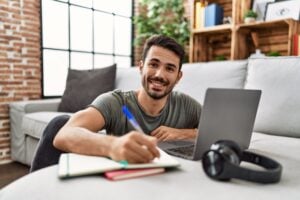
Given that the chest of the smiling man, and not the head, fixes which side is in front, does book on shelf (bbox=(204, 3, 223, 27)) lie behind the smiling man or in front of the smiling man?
behind

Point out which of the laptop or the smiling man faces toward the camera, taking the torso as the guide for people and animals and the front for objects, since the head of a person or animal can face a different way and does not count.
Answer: the smiling man

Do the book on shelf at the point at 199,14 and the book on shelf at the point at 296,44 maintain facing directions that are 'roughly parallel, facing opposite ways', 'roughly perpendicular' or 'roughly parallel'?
roughly parallel

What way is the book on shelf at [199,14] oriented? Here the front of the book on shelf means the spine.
toward the camera

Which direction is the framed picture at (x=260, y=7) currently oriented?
toward the camera

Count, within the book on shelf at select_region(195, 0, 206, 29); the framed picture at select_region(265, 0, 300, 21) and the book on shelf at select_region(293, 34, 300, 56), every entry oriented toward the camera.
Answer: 3

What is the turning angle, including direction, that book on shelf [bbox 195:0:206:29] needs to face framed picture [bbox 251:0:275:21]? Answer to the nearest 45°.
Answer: approximately 90° to its left

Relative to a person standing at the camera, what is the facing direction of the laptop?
facing away from the viewer and to the left of the viewer

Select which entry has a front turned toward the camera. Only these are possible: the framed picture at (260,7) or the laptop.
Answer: the framed picture

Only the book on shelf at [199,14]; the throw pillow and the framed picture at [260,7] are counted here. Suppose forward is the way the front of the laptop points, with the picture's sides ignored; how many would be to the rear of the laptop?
0

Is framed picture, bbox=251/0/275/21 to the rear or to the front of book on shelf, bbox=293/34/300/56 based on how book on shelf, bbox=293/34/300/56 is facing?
to the rear

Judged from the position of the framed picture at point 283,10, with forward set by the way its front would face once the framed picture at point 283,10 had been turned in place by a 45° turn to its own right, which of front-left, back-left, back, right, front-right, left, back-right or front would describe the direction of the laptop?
front-left

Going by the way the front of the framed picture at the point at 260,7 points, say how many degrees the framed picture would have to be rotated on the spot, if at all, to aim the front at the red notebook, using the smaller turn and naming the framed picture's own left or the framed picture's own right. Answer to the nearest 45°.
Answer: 0° — it already faces it

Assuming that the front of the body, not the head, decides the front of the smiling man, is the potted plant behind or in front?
behind

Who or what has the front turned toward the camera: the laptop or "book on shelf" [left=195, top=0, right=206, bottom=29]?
the book on shelf

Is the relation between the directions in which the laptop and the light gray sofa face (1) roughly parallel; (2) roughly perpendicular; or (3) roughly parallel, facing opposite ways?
roughly perpendicular

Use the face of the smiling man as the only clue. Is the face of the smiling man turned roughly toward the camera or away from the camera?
toward the camera
